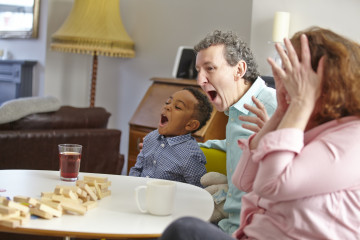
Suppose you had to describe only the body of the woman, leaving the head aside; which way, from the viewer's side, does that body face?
to the viewer's left

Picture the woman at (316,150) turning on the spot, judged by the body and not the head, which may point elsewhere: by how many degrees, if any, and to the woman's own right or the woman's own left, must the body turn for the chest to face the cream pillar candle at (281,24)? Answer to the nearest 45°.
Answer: approximately 90° to the woman's own right

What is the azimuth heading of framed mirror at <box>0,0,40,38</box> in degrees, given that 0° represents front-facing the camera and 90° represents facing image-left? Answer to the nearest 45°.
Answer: approximately 0°

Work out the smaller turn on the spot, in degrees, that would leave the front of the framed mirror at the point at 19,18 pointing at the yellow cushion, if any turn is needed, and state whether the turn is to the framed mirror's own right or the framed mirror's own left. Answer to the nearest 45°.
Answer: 0° — it already faces it

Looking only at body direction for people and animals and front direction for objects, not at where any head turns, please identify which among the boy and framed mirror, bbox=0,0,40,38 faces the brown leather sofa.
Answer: the framed mirror

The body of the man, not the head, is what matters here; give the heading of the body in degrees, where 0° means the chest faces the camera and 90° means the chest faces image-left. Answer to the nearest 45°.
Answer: approximately 45°

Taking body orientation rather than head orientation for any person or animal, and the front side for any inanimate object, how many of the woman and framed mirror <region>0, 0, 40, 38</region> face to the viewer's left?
1
